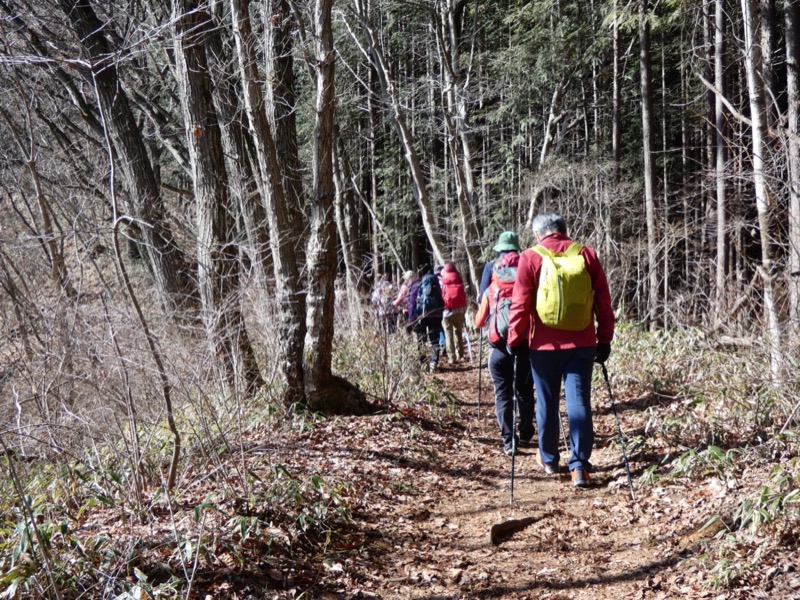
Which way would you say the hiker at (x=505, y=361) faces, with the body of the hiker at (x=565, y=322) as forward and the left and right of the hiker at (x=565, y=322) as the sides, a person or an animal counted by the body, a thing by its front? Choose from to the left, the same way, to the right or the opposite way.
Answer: the same way

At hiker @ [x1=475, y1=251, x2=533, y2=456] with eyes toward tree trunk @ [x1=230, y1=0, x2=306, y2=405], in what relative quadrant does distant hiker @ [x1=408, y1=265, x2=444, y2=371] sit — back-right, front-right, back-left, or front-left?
front-right

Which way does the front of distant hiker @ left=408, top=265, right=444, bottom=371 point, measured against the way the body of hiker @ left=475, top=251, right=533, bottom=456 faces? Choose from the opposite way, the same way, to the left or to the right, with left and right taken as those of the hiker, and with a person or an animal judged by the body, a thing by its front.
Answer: the same way

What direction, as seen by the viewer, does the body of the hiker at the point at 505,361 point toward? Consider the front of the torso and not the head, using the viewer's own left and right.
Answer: facing away from the viewer

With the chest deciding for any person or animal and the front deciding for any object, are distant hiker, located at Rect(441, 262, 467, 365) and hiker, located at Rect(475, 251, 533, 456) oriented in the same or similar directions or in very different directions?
same or similar directions

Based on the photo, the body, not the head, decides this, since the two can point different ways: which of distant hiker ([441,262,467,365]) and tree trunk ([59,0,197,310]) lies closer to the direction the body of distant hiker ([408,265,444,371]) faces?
the distant hiker

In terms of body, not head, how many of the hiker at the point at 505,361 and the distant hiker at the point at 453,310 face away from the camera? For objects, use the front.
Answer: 2

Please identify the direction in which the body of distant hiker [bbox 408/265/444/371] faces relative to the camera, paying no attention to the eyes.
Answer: away from the camera

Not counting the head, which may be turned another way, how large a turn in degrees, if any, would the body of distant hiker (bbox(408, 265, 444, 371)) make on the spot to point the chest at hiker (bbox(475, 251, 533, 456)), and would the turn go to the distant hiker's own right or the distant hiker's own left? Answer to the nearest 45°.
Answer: approximately 180°

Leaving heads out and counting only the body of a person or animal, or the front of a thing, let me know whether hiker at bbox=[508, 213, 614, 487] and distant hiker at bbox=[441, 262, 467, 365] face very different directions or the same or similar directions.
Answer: same or similar directions

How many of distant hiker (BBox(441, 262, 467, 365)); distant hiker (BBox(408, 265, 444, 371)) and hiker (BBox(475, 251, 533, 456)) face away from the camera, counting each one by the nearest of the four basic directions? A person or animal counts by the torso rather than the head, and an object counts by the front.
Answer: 3

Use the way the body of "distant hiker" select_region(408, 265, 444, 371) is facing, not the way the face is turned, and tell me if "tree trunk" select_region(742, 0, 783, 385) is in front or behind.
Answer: behind

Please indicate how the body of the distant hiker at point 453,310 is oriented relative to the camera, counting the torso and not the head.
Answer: away from the camera

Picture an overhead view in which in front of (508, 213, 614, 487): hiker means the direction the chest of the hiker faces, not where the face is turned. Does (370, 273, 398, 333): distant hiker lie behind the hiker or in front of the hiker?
in front

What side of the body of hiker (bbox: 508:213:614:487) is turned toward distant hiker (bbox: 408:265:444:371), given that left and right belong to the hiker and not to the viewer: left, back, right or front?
front

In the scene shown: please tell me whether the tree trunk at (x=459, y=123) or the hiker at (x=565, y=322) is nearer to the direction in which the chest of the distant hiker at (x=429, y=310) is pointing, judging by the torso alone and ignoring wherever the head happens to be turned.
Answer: the tree trunk

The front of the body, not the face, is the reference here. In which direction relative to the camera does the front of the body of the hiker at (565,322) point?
away from the camera
